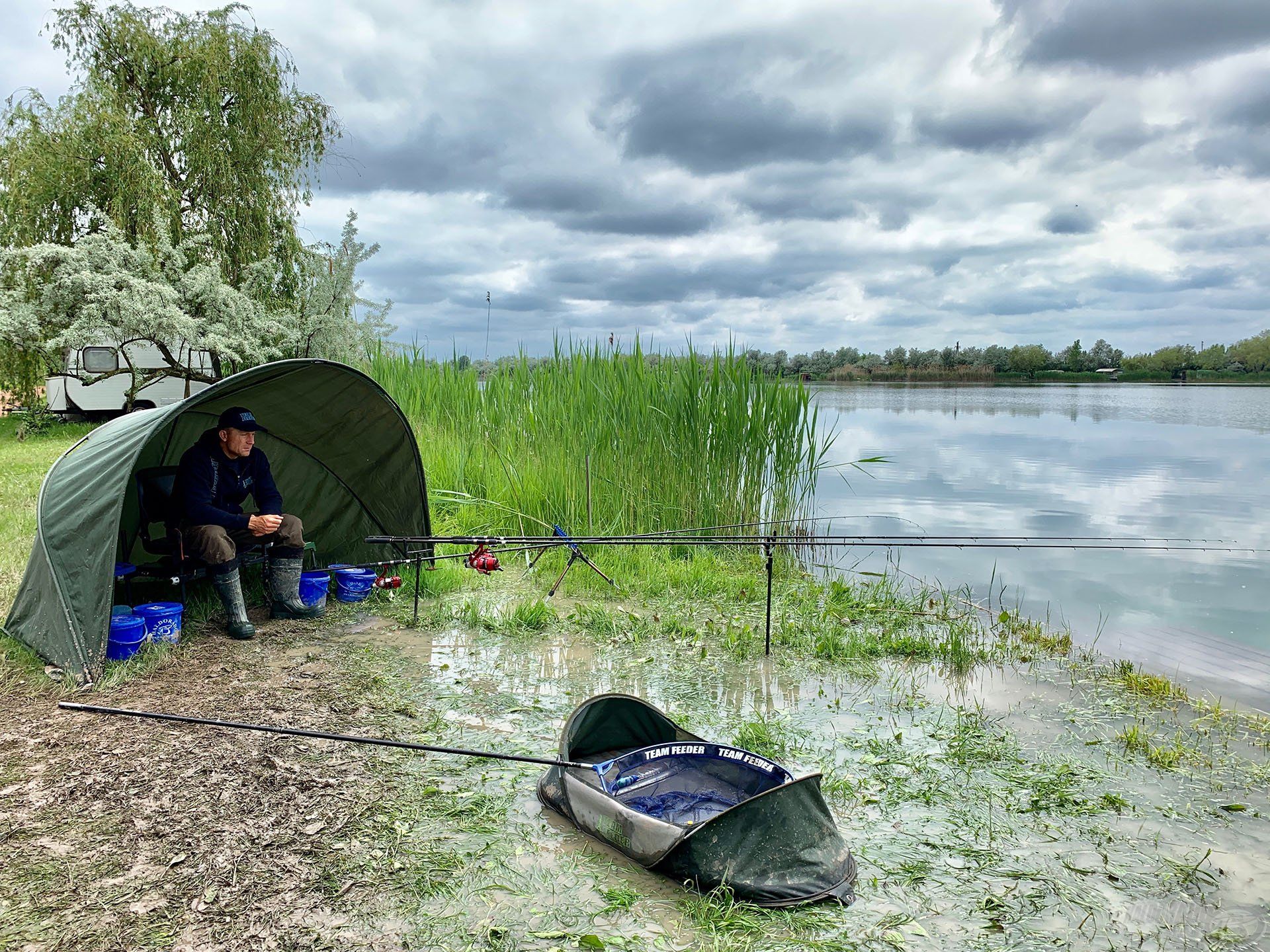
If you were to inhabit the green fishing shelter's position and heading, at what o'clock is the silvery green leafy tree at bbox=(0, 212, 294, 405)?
The silvery green leafy tree is roughly at 7 o'clock from the green fishing shelter.

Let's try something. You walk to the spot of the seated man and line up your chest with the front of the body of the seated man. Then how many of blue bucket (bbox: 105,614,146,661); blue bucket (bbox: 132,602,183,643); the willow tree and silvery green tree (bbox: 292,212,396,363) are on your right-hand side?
2

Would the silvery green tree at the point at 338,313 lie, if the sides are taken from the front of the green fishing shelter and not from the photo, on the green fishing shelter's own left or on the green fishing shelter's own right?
on the green fishing shelter's own left

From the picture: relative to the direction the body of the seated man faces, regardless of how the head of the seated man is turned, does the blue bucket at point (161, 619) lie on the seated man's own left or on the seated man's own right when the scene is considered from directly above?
on the seated man's own right

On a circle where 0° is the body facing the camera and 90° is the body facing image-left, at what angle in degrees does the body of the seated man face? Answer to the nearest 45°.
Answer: approximately 315°

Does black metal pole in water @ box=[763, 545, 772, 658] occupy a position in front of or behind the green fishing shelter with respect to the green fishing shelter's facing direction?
in front

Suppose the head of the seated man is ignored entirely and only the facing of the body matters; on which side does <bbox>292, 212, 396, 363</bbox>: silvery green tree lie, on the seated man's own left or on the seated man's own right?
on the seated man's own left

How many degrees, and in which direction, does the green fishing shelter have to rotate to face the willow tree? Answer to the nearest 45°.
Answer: approximately 135° to its left

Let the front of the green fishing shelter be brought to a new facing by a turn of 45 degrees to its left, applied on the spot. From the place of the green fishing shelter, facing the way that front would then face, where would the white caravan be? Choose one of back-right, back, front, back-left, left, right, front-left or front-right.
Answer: left

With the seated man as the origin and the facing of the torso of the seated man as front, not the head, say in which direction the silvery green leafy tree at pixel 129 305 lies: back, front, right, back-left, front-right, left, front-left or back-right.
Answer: back-left
